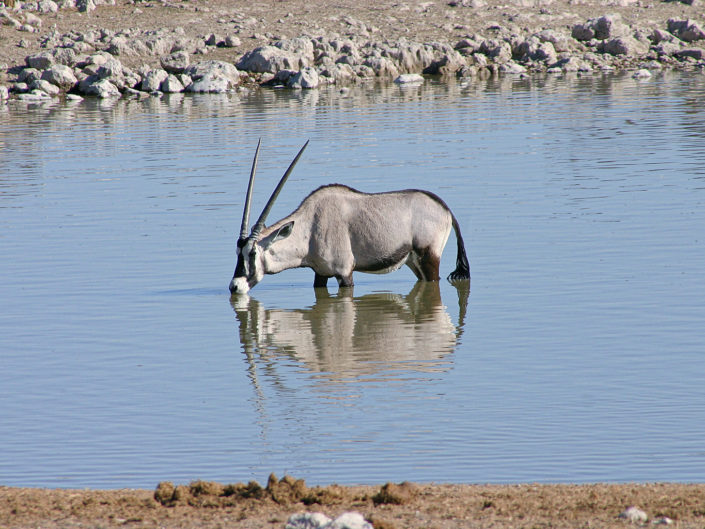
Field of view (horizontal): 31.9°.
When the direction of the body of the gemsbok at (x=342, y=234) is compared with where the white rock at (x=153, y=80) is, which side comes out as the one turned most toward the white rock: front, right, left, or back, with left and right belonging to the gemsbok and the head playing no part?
right

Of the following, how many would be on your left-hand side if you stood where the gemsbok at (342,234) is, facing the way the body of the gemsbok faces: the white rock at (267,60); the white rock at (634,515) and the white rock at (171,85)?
1

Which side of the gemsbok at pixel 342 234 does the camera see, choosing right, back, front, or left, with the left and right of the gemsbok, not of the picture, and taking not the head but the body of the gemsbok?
left

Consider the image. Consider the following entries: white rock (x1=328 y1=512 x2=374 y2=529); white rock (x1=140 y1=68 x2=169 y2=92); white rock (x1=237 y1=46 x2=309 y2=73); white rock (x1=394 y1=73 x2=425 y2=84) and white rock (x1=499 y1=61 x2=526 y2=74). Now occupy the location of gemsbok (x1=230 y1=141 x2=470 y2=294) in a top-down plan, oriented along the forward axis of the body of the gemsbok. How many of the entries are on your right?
4

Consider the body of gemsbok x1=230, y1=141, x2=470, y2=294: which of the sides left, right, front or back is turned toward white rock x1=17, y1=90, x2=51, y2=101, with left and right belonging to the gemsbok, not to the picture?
right

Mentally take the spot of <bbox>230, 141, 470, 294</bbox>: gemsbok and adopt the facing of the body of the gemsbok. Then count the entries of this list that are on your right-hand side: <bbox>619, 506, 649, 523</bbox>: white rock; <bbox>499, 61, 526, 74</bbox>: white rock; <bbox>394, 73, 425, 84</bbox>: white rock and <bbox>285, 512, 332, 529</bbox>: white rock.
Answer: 2

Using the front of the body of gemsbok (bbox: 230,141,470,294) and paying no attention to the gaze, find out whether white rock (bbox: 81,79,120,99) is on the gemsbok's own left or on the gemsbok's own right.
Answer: on the gemsbok's own right

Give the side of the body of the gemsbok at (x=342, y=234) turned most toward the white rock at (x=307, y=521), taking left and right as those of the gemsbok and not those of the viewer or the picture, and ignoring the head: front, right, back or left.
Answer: left
